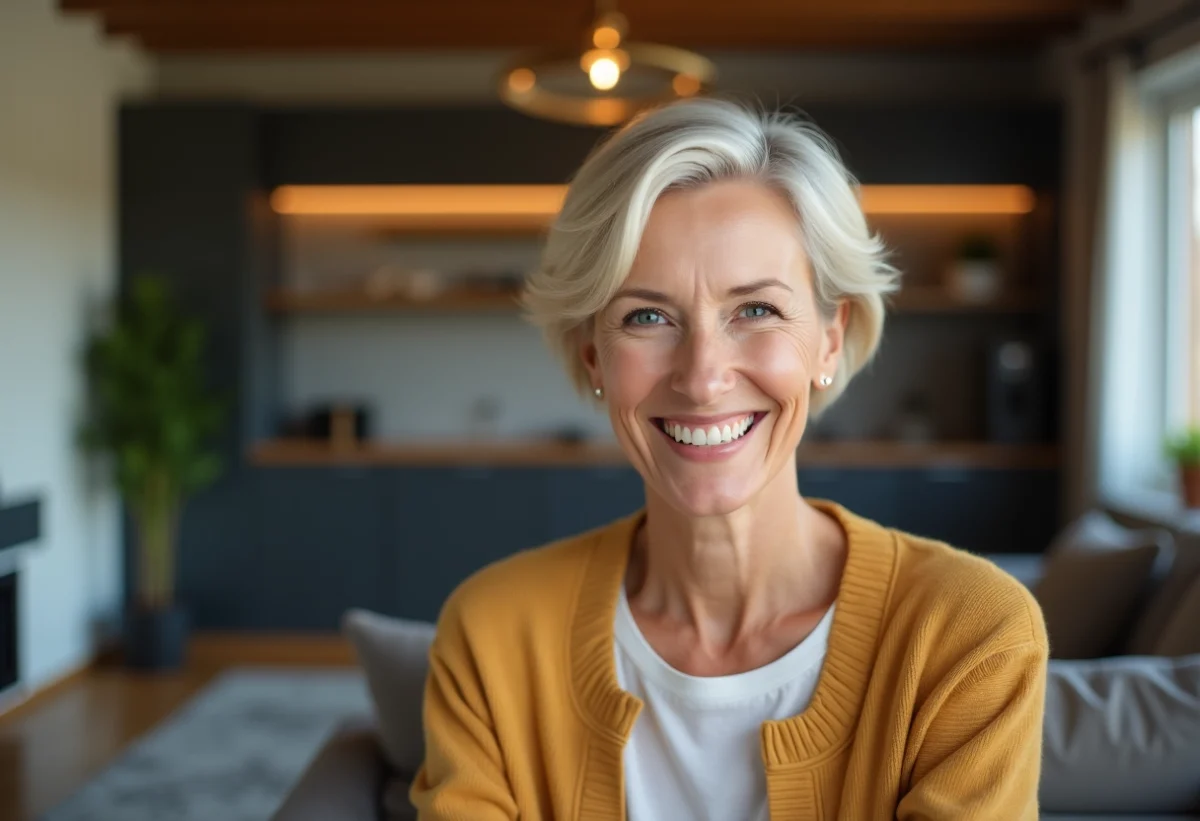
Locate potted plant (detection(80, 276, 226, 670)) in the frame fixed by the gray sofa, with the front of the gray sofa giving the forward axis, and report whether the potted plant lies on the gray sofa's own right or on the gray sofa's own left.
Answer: on the gray sofa's own right

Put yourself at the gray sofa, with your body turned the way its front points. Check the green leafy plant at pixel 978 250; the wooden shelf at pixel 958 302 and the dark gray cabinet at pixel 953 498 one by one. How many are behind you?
3

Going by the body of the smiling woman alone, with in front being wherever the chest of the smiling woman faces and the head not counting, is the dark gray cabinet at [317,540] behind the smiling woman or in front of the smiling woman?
behind

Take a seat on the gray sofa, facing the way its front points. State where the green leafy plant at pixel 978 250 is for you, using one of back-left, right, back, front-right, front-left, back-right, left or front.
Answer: back

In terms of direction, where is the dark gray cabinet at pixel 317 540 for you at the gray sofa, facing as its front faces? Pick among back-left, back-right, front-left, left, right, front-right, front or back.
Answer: back-right

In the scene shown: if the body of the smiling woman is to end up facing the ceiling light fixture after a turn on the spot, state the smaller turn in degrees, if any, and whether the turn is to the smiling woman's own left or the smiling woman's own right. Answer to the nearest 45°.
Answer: approximately 180°

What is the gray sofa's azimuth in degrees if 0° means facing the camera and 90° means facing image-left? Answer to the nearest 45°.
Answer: approximately 0°

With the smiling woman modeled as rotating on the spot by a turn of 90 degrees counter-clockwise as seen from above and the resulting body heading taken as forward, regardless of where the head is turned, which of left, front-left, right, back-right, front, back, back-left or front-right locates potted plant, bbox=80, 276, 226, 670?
back-left

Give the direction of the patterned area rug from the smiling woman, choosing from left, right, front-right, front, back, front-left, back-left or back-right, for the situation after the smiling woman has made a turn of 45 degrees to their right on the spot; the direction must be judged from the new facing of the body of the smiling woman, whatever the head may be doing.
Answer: right

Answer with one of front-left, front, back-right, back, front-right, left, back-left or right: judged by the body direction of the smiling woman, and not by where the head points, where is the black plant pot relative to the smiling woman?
back-right

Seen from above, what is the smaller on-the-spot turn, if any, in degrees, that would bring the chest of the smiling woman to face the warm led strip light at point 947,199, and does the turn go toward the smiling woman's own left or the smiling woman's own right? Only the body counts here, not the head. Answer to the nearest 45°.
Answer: approximately 180°

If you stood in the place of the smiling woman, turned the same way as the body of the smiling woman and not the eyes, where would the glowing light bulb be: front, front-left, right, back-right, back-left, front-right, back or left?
back

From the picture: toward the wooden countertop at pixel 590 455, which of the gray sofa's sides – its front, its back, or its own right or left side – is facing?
back
